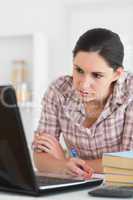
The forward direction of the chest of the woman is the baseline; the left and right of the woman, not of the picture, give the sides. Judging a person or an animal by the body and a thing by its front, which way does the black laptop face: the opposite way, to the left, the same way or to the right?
the opposite way

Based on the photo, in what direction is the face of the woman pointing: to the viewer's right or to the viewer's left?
to the viewer's left

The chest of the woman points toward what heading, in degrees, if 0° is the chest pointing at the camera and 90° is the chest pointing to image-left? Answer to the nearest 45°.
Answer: approximately 45°

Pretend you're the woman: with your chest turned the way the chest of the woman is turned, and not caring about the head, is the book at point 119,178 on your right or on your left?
on your left

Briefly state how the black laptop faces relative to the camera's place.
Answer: facing away from the viewer and to the right of the viewer

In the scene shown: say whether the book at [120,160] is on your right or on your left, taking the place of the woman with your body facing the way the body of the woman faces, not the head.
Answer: on your left

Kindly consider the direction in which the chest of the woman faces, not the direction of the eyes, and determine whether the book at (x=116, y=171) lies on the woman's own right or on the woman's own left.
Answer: on the woman's own left
